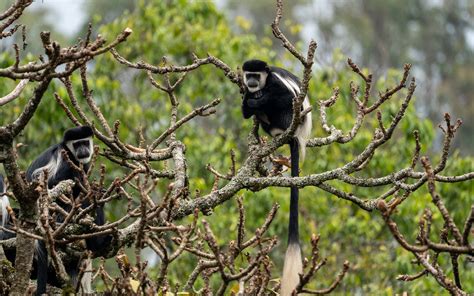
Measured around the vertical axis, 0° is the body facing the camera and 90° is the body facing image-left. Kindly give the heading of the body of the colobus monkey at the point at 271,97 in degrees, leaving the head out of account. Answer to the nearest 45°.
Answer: approximately 45°
